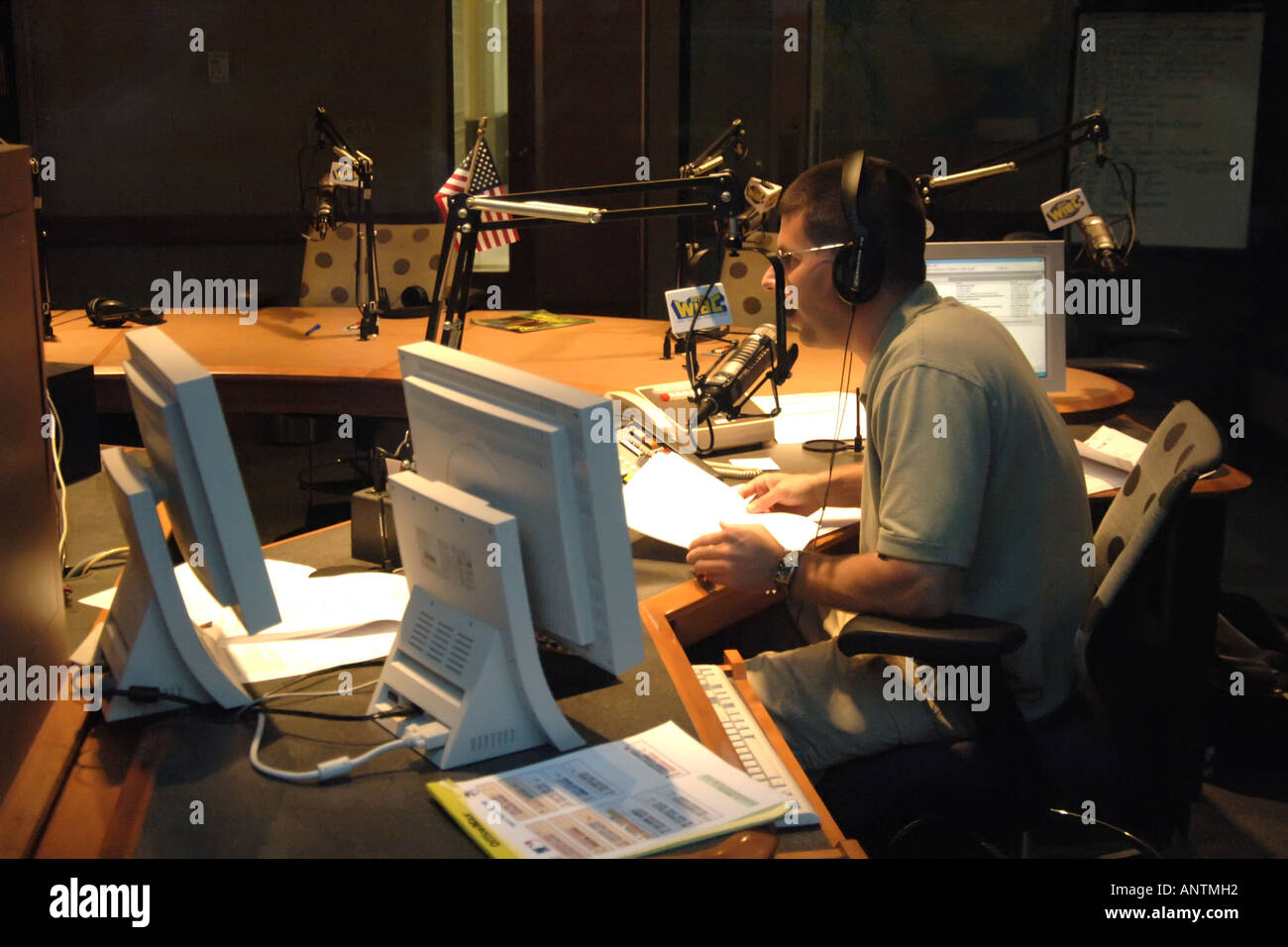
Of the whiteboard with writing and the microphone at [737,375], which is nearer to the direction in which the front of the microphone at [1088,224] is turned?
the microphone

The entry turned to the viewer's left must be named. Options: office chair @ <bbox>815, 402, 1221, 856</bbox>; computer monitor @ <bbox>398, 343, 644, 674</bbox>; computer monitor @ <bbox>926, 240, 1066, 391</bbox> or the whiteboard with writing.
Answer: the office chair

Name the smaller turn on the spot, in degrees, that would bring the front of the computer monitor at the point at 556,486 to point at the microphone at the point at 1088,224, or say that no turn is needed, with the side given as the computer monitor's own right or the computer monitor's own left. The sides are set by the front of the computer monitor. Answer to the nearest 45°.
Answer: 0° — it already faces it

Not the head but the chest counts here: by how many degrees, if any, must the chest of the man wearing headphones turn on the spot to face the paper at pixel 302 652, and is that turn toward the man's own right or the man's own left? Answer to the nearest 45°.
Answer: approximately 45° to the man's own left

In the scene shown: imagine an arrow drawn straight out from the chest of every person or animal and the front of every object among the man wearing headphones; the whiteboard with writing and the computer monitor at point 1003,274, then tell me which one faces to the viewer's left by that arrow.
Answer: the man wearing headphones

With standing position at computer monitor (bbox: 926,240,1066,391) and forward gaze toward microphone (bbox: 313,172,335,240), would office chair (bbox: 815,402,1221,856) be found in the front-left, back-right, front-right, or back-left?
back-left

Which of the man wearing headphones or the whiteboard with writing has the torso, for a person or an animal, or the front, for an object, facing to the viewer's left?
the man wearing headphones

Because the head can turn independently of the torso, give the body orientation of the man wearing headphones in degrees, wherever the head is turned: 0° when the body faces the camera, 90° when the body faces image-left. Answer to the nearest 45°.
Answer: approximately 90°

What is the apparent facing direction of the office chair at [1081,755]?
to the viewer's left

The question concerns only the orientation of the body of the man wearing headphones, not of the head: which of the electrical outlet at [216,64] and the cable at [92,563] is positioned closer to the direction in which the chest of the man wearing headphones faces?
the cable

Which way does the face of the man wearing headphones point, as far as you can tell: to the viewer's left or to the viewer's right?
to the viewer's left
